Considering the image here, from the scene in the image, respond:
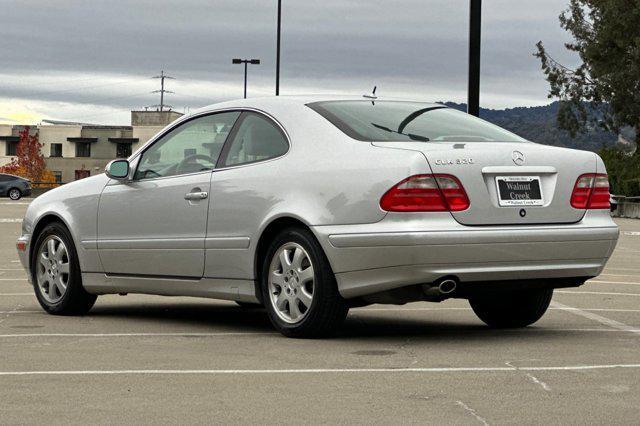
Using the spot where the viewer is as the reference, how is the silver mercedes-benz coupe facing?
facing away from the viewer and to the left of the viewer

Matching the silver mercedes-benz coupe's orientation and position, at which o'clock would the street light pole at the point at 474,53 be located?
The street light pole is roughly at 2 o'clock from the silver mercedes-benz coupe.
